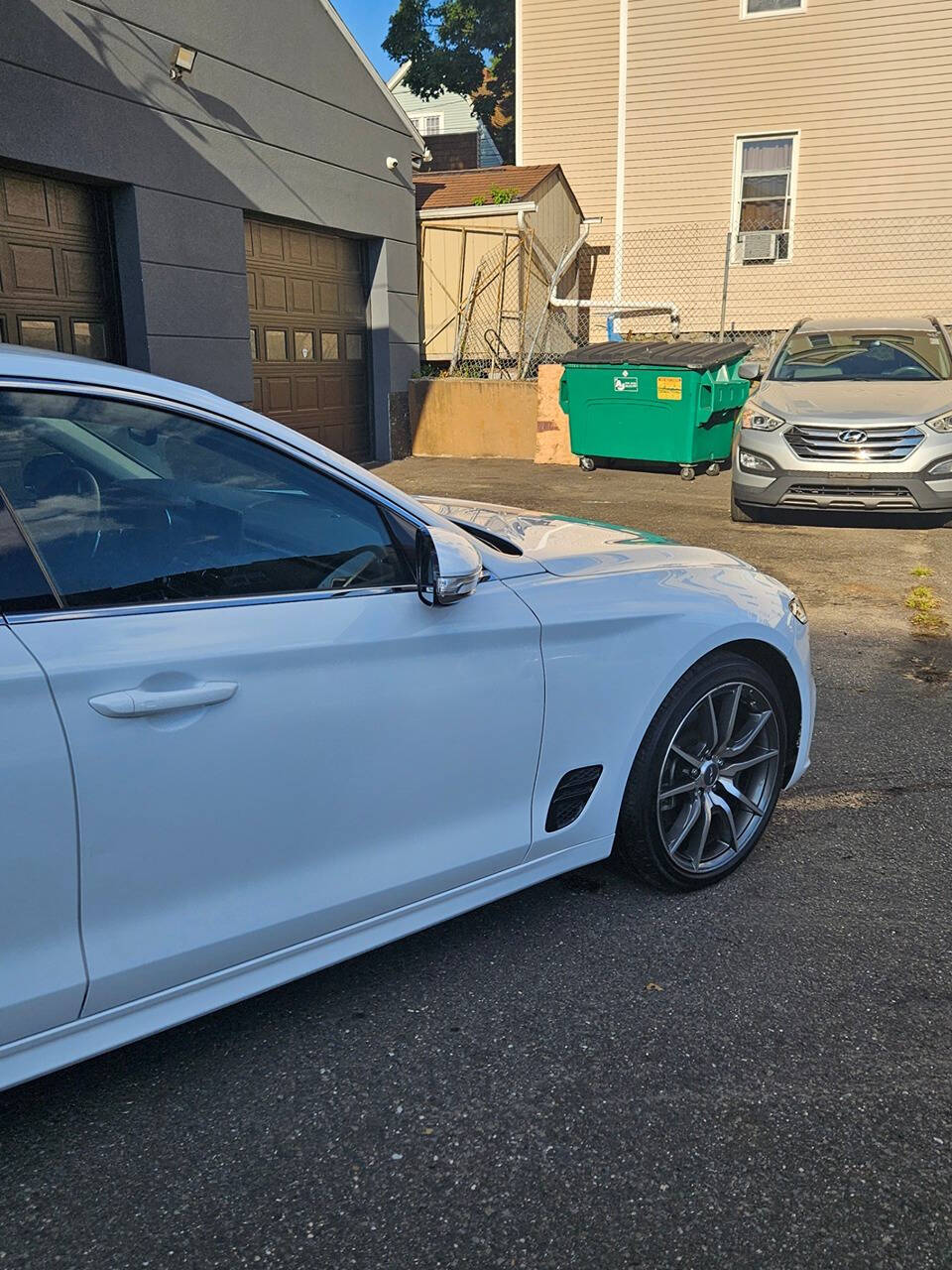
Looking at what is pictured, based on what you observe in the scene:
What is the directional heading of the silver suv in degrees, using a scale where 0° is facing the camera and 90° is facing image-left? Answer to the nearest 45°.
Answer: approximately 0°

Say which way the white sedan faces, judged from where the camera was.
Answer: facing away from the viewer and to the right of the viewer

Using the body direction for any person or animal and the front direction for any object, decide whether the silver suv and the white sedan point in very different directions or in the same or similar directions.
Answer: very different directions

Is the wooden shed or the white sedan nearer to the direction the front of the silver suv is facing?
the white sedan

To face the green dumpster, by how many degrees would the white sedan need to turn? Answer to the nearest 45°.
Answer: approximately 45° to its left

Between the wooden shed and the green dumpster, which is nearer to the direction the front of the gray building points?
the green dumpster

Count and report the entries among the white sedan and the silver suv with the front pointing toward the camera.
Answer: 1

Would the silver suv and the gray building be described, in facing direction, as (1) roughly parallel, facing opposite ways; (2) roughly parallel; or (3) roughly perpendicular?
roughly perpendicular

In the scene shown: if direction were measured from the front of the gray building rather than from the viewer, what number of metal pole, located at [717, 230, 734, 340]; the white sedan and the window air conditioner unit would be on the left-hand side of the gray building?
2

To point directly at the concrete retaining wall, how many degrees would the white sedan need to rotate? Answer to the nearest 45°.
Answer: approximately 45° to its left

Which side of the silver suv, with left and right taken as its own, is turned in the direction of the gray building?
right
